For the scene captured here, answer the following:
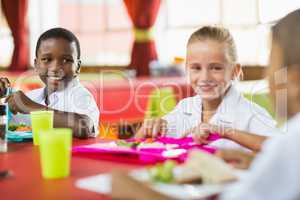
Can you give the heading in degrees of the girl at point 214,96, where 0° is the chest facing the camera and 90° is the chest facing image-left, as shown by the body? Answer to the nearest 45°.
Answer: approximately 45°

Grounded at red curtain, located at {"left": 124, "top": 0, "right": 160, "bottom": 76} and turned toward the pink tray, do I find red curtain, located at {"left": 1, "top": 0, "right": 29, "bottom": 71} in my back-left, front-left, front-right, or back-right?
back-right

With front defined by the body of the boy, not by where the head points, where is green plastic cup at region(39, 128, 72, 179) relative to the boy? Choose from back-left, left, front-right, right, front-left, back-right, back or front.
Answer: front-left

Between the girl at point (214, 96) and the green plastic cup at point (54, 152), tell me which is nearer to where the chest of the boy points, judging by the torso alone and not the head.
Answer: the green plastic cup

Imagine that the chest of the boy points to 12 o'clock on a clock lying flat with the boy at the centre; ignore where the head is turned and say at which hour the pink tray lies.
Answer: The pink tray is roughly at 10 o'clock from the boy.

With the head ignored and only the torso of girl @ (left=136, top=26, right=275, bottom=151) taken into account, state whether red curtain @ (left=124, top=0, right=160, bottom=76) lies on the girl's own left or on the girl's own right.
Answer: on the girl's own right

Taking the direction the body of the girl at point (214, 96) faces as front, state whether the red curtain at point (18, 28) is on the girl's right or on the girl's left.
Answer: on the girl's right

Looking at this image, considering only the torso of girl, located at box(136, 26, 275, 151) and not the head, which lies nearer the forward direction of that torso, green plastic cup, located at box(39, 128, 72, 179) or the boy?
the green plastic cup

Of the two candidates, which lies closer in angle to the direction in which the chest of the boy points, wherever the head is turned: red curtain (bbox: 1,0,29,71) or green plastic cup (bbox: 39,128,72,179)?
the green plastic cup
